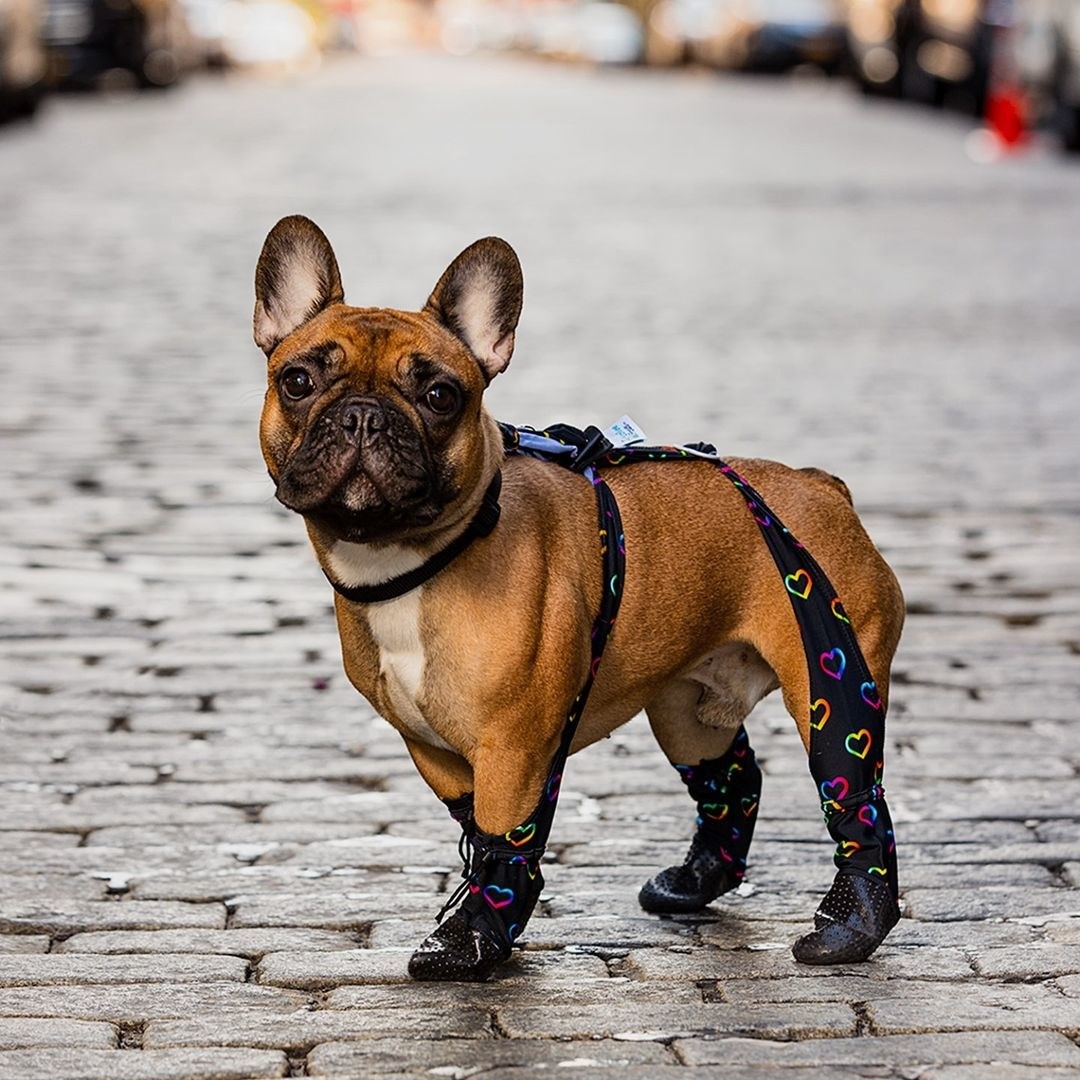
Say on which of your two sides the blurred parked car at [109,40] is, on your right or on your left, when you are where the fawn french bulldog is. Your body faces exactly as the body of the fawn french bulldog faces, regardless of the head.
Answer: on your right

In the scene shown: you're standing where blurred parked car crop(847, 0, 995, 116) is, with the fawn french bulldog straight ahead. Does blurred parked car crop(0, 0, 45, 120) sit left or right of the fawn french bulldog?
right

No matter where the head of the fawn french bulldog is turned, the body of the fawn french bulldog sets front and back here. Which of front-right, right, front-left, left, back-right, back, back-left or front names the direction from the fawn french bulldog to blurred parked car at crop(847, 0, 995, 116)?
back-right

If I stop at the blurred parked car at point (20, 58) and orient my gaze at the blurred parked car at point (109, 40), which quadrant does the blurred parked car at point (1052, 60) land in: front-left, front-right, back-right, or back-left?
back-right

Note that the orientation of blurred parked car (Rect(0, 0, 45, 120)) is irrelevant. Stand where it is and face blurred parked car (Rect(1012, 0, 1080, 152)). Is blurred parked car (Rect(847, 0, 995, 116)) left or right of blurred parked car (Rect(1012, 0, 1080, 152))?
left

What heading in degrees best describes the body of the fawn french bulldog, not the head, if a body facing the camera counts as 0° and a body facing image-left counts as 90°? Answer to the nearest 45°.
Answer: approximately 45°

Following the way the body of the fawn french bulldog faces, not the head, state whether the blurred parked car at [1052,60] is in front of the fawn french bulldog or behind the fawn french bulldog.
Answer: behind
